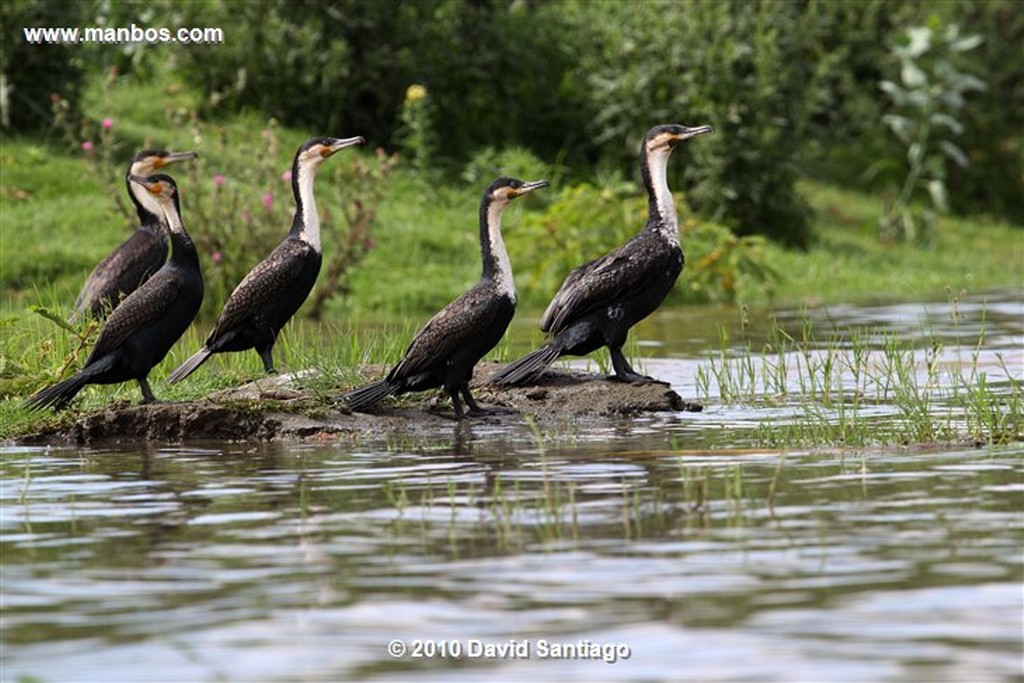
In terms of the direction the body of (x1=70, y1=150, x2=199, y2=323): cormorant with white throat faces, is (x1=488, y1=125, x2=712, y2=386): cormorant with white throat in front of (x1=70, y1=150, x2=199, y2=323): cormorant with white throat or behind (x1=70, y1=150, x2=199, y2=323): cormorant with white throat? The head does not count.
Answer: in front

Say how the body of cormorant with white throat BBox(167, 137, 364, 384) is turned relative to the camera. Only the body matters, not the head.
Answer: to the viewer's right

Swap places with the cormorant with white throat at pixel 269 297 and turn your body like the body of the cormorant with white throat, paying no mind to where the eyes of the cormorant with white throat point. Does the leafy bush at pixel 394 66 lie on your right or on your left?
on your left

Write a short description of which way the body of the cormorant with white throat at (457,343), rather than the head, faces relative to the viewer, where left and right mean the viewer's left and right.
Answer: facing to the right of the viewer

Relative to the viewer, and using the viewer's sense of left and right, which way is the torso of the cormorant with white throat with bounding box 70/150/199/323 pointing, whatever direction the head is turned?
facing to the right of the viewer

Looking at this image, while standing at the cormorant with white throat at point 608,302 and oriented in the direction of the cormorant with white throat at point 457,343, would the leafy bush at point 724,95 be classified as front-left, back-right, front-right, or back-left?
back-right

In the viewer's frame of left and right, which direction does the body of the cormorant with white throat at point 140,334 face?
facing to the right of the viewer

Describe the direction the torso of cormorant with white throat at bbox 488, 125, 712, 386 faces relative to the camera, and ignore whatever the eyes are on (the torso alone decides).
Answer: to the viewer's right

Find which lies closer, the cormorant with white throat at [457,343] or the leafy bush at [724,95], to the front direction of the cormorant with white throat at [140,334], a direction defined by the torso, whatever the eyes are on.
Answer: the cormorant with white throat

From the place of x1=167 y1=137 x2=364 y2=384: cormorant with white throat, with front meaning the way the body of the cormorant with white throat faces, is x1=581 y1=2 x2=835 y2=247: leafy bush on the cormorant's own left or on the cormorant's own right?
on the cormorant's own left

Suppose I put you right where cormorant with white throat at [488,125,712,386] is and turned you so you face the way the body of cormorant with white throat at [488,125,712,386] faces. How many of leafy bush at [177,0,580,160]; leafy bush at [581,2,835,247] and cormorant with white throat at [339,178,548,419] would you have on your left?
2
